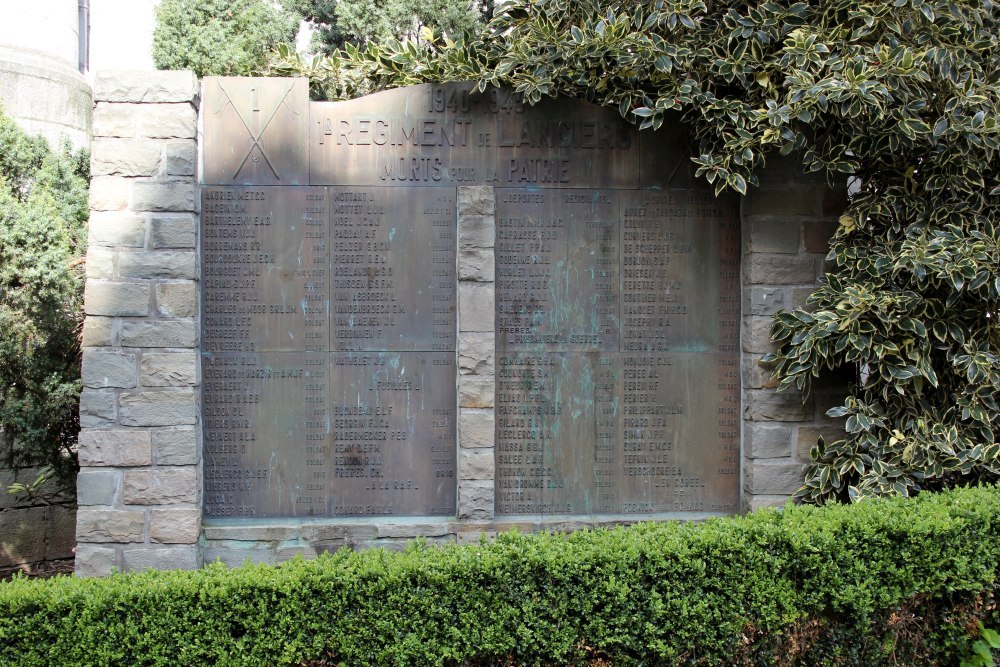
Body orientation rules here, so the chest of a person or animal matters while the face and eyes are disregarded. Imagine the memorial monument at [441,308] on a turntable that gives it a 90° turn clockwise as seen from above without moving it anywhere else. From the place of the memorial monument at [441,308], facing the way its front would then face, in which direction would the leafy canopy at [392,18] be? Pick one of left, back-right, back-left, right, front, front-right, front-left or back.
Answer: right

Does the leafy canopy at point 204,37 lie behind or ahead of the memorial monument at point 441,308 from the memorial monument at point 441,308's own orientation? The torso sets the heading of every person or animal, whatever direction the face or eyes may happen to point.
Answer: behind

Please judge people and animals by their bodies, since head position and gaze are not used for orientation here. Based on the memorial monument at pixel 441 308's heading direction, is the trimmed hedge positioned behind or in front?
in front

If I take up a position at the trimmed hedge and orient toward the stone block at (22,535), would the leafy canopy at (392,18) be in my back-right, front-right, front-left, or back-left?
front-right

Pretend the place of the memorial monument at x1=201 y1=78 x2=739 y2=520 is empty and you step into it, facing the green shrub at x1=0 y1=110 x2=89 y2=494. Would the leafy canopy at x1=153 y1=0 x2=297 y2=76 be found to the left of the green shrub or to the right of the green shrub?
right

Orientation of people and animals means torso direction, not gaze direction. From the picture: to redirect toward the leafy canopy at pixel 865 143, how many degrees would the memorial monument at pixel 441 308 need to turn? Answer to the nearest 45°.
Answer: approximately 90° to its left

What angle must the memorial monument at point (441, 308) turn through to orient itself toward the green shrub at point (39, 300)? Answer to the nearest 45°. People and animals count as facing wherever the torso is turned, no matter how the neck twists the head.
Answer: approximately 90° to its right

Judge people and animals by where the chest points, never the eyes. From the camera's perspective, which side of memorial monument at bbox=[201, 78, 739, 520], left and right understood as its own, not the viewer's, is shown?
front
